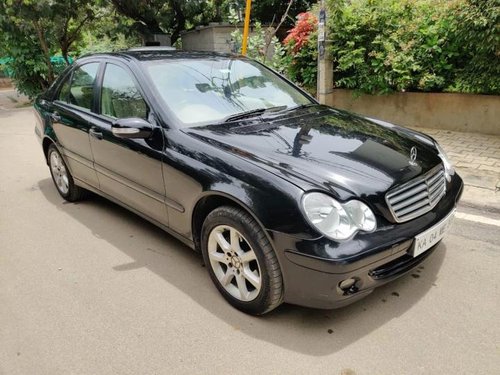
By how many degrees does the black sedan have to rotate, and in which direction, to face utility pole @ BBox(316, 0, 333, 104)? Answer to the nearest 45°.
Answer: approximately 135° to its left

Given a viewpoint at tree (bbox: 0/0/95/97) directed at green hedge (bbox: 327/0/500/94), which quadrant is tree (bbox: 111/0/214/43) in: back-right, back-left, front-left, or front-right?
front-left

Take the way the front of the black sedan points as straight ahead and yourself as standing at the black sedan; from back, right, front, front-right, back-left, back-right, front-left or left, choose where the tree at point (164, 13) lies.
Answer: back-left

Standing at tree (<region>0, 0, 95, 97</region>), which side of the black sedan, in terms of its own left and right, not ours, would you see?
back

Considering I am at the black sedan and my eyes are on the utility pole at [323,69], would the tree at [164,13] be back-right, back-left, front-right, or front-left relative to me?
front-left

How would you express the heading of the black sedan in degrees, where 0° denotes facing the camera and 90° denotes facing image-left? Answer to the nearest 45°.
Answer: approximately 315°

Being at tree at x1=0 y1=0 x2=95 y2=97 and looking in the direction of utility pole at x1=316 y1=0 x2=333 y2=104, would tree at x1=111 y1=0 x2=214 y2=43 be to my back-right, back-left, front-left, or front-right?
front-left

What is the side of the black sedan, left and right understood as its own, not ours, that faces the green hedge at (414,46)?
left

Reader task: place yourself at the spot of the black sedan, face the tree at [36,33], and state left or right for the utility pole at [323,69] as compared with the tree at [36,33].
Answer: right
